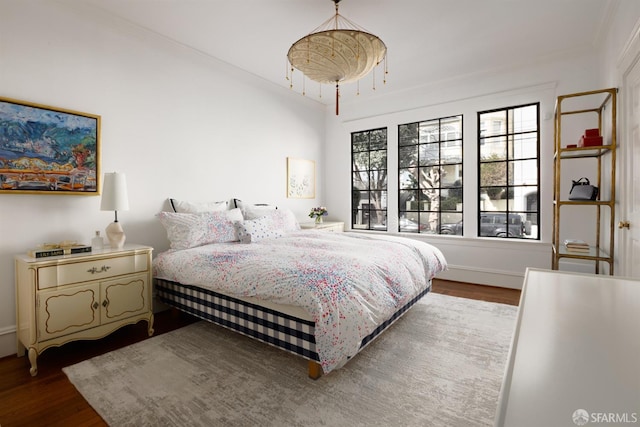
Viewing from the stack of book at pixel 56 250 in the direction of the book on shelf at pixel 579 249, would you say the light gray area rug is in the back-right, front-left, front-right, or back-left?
front-right

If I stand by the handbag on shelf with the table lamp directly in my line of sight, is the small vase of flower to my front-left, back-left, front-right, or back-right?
front-right

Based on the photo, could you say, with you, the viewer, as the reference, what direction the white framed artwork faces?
facing the viewer and to the right of the viewer

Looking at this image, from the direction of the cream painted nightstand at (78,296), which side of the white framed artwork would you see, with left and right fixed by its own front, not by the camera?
right

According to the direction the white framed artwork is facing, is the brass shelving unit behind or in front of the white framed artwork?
in front

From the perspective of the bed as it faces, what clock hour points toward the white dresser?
The white dresser is roughly at 1 o'clock from the bed.

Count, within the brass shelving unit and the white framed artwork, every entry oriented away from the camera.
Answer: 0

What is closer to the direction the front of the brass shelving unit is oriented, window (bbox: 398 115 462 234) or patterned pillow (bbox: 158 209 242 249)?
the patterned pillow

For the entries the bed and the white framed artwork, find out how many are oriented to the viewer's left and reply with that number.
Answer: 0

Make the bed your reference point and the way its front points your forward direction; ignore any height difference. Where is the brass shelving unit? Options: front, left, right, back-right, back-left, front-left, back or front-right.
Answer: front-left

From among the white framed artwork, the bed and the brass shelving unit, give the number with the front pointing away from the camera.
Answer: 0

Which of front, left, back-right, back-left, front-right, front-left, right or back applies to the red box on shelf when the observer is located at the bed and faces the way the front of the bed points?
front-left

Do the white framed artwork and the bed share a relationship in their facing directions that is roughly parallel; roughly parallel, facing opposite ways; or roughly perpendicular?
roughly parallel

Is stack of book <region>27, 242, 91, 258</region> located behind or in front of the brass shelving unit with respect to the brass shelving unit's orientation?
in front

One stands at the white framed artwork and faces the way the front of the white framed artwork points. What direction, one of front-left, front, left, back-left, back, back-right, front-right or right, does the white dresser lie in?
front-right
